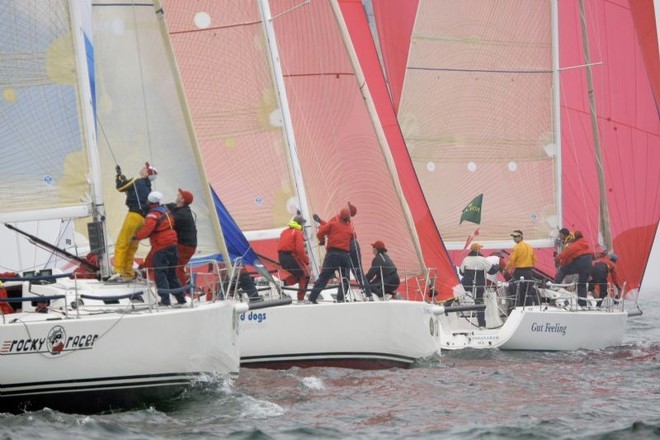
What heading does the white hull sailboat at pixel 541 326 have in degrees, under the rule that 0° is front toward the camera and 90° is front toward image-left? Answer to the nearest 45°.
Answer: approximately 225°

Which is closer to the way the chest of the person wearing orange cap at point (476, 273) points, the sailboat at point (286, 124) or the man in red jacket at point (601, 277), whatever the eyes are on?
the man in red jacket

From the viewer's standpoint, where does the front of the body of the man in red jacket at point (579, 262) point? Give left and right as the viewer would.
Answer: facing away from the viewer and to the left of the viewer

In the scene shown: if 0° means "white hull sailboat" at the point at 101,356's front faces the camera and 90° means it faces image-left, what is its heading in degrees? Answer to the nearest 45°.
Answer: approximately 270°
